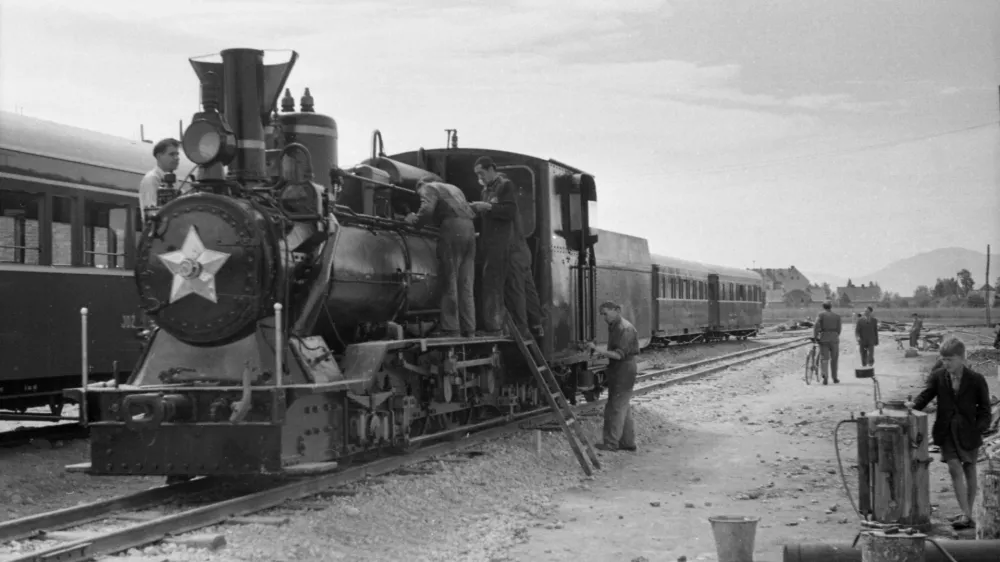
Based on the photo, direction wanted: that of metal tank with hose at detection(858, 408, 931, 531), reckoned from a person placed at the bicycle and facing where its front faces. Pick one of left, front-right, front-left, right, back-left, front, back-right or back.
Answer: back

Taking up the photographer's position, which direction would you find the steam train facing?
facing the viewer and to the left of the viewer

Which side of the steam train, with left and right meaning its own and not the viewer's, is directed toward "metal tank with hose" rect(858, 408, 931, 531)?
left

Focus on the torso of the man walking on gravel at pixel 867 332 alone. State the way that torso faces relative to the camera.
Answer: toward the camera

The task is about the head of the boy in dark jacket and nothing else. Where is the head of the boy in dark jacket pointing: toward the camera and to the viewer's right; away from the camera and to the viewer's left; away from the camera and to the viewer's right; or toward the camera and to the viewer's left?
toward the camera and to the viewer's left

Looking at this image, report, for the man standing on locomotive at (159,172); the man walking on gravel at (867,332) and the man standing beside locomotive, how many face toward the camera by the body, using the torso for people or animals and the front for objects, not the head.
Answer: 1

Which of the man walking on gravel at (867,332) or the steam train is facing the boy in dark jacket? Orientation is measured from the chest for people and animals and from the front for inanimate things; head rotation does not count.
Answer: the man walking on gravel

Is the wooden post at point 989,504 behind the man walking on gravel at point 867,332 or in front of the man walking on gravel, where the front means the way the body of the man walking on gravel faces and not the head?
in front

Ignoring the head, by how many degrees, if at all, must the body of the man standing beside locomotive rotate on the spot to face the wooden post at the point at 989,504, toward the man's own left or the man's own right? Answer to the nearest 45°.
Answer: approximately 135° to the man's own left

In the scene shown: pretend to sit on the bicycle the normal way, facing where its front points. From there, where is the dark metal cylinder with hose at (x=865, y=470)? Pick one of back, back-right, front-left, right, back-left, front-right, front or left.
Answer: back
